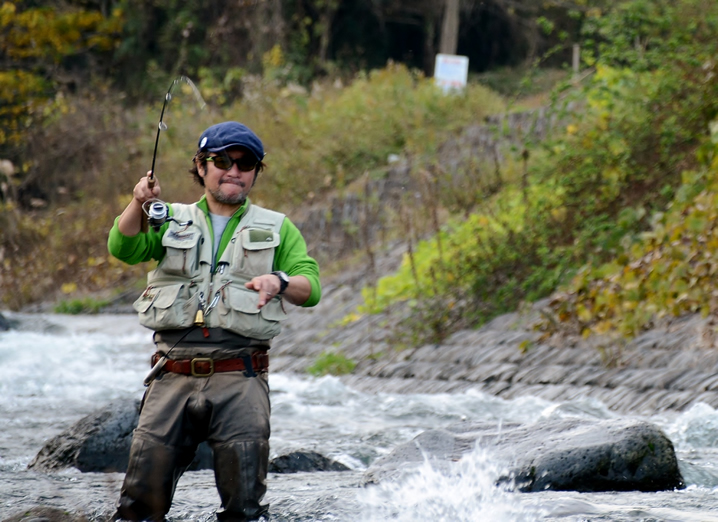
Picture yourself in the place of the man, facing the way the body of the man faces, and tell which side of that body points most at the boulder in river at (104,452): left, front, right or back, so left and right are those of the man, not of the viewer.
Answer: back

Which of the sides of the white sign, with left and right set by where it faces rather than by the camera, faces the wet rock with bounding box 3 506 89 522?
front

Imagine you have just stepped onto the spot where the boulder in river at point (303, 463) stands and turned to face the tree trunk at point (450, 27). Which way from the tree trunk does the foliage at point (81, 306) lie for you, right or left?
left

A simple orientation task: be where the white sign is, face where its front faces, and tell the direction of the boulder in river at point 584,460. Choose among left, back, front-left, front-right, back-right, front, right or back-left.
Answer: front

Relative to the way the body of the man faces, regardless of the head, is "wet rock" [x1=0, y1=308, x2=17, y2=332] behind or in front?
behind

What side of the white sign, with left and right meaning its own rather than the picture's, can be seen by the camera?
front

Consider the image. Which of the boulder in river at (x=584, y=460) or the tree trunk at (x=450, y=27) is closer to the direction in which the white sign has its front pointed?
the boulder in river

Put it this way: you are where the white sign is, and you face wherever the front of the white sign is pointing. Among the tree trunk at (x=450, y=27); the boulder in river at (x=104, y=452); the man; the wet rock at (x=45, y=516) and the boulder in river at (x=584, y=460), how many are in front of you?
4

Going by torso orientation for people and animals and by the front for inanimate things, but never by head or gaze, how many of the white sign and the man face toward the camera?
2

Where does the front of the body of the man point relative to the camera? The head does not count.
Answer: toward the camera

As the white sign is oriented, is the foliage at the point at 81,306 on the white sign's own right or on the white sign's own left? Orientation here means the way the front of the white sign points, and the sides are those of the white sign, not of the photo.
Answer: on the white sign's own right

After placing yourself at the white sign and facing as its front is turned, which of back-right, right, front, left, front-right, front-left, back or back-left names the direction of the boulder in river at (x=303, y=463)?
front
